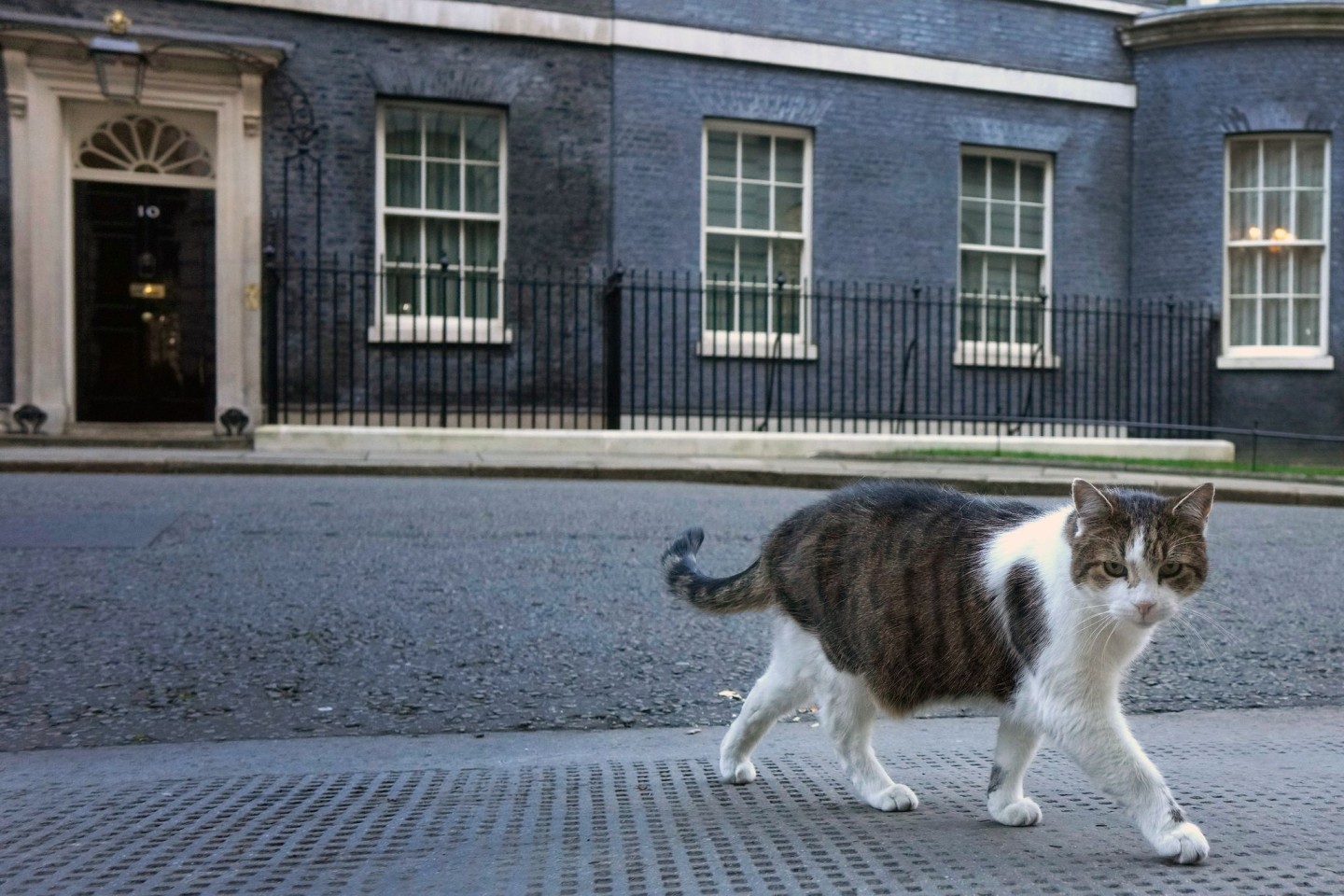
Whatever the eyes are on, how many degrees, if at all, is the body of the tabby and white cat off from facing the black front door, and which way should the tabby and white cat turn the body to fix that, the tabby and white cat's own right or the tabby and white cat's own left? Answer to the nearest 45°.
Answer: approximately 180°

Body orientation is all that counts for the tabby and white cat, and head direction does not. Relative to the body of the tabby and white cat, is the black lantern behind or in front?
behind

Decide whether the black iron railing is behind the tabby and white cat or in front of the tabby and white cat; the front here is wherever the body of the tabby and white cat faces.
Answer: behind

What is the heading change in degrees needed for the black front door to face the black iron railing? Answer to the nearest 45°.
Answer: approximately 90° to its left

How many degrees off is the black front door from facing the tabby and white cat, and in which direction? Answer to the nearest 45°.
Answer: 0° — it already faces it

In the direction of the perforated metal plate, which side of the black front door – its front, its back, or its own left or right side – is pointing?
front

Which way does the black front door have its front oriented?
toward the camera

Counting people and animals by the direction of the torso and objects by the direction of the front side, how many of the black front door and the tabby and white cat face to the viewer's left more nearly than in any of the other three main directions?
0

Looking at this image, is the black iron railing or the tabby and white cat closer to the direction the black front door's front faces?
the tabby and white cat

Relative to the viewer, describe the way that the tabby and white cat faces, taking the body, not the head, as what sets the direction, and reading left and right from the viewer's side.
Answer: facing the viewer and to the right of the viewer
